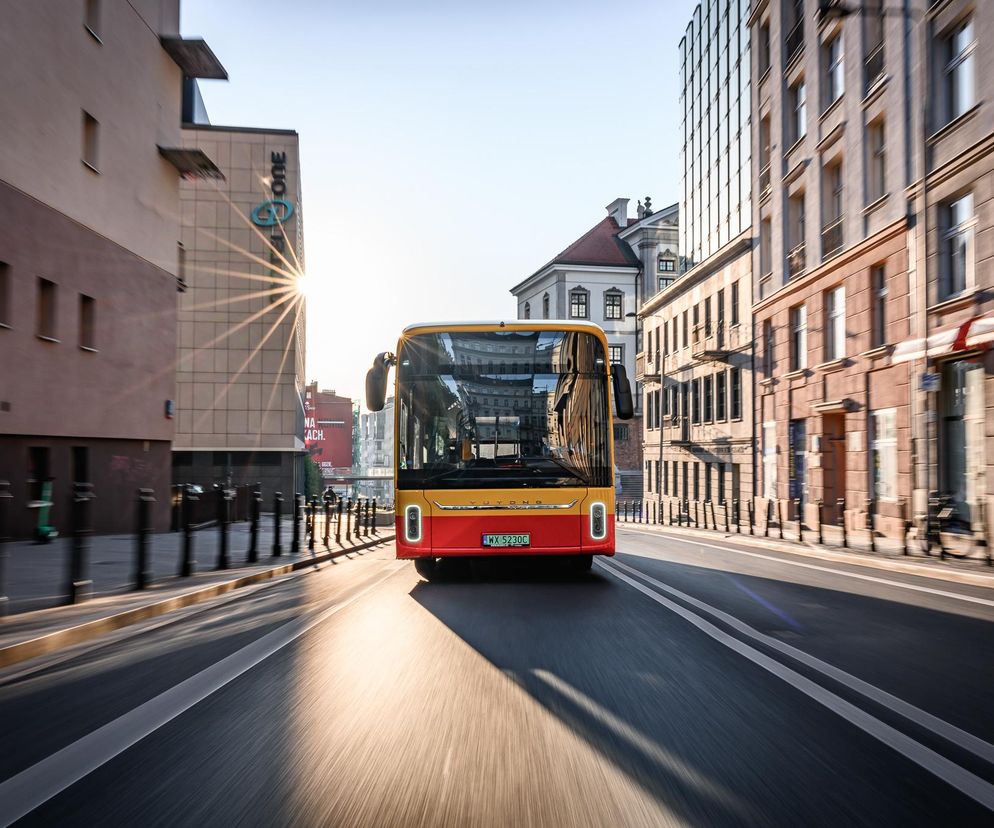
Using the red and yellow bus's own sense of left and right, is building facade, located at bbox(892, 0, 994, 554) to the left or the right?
on its left

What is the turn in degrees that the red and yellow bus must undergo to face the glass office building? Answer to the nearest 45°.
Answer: approximately 180°

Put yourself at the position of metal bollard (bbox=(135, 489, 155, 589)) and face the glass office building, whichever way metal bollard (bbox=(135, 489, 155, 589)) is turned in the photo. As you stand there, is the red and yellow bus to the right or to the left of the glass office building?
right

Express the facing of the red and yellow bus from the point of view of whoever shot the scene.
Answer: facing the viewer

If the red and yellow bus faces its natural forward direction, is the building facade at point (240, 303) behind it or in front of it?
behind

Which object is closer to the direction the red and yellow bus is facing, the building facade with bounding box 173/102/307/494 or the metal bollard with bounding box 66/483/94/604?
the metal bollard

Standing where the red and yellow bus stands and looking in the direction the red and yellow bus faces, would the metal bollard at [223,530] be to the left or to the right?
on its right

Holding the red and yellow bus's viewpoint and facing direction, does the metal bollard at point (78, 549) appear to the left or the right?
on its right

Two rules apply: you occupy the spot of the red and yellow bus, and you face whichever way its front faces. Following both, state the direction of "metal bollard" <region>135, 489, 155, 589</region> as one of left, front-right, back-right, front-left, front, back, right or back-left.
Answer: right
